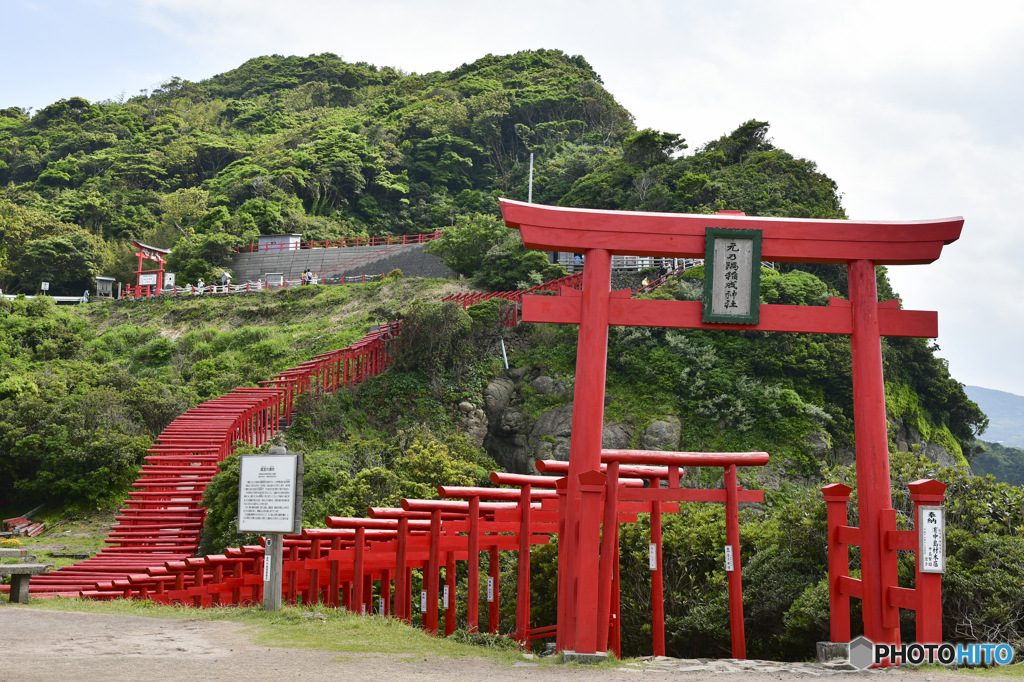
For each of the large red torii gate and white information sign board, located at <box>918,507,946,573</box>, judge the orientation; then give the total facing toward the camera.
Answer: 2

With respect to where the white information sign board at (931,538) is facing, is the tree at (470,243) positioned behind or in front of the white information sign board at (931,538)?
behind

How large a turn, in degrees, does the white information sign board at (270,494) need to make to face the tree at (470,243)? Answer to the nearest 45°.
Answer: approximately 180°

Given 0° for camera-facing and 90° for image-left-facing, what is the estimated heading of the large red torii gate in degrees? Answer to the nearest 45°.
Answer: approximately 0°

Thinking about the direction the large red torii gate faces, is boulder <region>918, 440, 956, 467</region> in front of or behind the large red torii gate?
behind

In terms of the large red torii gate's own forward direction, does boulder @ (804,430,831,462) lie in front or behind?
behind

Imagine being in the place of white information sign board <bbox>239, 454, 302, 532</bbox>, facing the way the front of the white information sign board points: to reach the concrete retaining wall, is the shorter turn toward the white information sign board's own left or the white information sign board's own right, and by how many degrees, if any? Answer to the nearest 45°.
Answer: approximately 180°

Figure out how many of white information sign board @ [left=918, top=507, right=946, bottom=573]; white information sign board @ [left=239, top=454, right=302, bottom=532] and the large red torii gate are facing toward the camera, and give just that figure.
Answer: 3

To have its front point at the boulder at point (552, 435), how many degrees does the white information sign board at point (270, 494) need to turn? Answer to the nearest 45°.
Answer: approximately 135° to its left

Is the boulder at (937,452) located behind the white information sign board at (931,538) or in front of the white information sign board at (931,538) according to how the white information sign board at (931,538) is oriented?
behind
